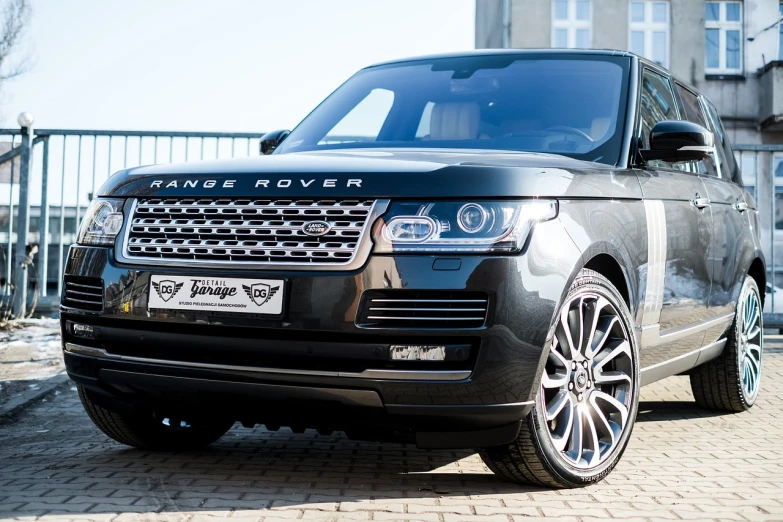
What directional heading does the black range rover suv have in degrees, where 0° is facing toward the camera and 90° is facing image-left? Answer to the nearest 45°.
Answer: approximately 45°

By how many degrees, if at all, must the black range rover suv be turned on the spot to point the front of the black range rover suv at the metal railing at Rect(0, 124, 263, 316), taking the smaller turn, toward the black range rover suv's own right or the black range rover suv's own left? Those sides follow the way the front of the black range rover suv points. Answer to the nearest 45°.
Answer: approximately 90° to the black range rover suv's own right
